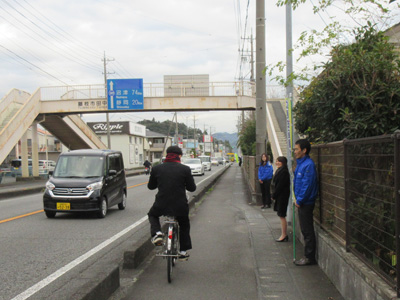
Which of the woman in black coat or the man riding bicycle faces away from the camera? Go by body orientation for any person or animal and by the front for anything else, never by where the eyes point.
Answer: the man riding bicycle

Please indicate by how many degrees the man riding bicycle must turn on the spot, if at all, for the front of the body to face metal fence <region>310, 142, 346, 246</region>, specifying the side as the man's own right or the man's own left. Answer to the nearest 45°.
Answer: approximately 90° to the man's own right

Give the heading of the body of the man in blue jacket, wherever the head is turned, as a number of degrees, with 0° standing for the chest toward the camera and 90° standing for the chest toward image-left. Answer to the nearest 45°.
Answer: approximately 90°

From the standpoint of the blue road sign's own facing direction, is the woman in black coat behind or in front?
in front

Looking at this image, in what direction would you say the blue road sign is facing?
toward the camera

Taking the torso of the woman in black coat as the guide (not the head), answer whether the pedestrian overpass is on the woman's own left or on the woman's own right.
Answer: on the woman's own right

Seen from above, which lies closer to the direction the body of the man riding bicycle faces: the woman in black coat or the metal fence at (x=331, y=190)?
the woman in black coat

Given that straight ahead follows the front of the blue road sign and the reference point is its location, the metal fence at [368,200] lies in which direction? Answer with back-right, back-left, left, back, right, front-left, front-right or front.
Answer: front

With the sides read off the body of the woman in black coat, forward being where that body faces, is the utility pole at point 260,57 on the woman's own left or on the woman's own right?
on the woman's own right

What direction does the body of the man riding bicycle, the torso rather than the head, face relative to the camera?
away from the camera

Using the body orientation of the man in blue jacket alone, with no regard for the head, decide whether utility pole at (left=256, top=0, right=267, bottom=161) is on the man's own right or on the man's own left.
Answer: on the man's own right

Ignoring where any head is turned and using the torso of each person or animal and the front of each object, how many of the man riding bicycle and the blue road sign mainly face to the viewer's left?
0
